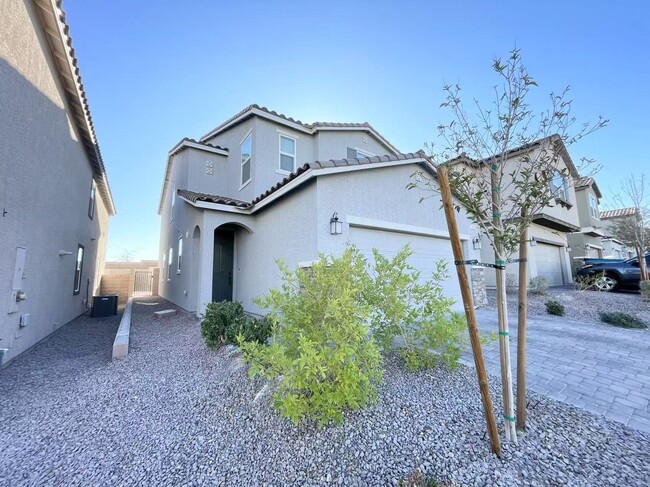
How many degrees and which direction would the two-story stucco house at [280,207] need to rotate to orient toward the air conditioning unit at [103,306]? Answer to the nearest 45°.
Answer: approximately 135° to its right

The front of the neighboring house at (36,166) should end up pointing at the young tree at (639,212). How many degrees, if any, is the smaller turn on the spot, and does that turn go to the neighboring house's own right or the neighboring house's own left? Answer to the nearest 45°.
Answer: approximately 45° to the neighboring house's own left

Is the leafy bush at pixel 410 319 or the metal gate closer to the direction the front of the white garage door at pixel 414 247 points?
the leafy bush

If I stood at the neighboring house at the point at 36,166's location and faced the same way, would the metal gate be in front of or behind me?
behind

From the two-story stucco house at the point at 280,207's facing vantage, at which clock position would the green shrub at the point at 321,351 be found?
The green shrub is roughly at 1 o'clock from the two-story stucco house.

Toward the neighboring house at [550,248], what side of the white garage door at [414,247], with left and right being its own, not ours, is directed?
left

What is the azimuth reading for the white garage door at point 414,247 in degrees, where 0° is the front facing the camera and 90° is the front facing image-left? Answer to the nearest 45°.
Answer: approximately 315°
